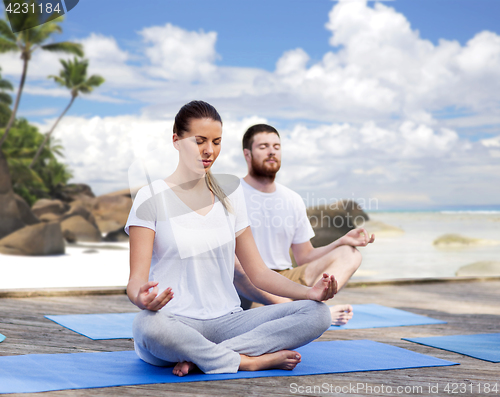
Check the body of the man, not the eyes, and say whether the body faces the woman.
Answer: no

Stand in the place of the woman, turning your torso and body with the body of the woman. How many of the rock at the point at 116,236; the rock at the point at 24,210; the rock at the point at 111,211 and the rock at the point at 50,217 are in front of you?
0

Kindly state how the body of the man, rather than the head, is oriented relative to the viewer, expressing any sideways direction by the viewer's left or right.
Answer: facing the viewer and to the right of the viewer

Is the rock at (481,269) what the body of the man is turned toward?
no

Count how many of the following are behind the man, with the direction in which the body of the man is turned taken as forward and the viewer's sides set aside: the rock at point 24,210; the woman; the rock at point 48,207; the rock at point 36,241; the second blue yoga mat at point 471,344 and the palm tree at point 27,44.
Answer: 4

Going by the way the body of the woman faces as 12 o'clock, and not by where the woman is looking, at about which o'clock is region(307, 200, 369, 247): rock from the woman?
The rock is roughly at 8 o'clock from the woman.

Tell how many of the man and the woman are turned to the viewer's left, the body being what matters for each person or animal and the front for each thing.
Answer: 0

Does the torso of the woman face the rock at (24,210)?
no

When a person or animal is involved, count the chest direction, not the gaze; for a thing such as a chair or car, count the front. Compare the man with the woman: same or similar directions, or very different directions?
same or similar directions
